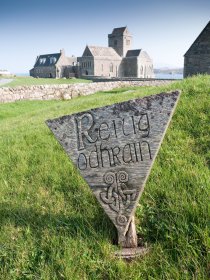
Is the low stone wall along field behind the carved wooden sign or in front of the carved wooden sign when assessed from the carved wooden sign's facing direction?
behind

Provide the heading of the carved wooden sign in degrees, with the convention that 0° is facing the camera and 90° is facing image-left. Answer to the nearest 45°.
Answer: approximately 0°

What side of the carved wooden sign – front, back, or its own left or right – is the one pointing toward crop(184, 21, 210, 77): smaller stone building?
back
